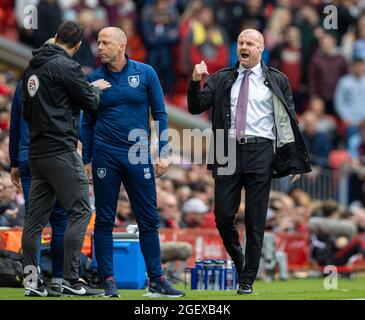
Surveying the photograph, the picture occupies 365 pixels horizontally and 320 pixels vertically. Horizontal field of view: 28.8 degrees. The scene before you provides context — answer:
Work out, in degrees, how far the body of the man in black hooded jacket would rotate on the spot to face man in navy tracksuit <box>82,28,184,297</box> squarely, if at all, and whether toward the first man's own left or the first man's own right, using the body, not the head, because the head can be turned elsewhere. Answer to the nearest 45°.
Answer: approximately 45° to the first man's own right

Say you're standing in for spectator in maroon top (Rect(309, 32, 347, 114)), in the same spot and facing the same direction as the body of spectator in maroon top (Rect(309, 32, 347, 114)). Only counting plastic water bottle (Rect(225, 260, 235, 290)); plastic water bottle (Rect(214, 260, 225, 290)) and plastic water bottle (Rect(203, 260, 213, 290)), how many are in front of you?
3

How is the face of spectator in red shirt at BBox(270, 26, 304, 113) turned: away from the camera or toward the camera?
toward the camera

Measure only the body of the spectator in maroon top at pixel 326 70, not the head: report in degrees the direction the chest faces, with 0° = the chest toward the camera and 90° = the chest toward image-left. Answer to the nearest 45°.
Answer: approximately 0°

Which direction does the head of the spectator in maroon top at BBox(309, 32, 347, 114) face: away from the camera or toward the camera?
toward the camera

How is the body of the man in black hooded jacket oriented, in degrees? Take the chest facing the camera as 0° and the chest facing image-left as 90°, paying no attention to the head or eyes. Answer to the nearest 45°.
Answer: approximately 225°

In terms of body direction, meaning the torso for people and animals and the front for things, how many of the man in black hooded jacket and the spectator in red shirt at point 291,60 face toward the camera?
1

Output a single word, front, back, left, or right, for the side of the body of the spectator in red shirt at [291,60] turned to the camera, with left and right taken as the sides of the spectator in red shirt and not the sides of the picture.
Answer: front

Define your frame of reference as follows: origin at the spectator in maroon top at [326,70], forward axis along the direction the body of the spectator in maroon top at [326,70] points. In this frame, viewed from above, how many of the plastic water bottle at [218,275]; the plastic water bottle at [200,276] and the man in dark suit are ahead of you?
3

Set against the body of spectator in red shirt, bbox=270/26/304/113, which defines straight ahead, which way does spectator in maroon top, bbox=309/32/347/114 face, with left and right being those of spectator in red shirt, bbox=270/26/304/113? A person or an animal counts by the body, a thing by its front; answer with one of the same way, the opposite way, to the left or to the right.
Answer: the same way

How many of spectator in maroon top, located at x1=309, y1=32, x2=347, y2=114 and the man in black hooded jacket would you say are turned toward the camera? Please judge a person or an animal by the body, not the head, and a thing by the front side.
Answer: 1

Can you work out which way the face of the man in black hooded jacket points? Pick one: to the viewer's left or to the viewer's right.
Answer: to the viewer's right

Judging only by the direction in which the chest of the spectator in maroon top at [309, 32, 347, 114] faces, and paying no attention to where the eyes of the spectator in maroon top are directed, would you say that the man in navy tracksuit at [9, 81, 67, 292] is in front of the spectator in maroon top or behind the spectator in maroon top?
in front

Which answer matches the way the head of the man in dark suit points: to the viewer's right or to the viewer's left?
to the viewer's left

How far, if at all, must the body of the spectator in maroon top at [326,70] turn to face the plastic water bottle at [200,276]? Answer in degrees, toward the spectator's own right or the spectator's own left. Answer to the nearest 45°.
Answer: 0° — they already face it
